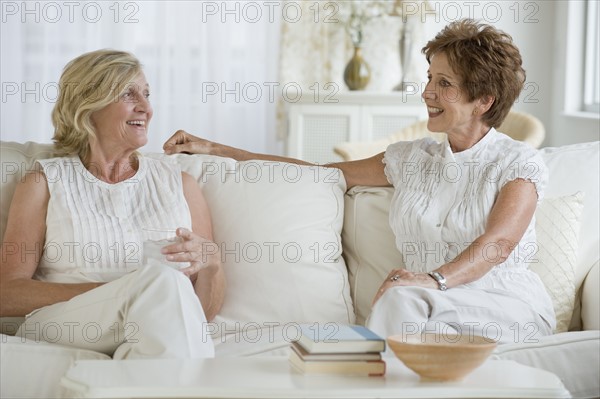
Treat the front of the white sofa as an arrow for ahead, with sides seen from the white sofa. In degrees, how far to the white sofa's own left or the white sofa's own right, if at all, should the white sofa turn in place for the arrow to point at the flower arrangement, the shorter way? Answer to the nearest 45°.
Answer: approximately 180°

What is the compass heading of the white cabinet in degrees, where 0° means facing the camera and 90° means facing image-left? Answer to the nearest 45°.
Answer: approximately 0°

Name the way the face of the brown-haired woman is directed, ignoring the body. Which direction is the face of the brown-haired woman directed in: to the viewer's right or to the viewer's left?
to the viewer's left

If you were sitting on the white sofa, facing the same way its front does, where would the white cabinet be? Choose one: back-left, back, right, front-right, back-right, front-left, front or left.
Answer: back

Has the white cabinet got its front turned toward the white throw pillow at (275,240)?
yes

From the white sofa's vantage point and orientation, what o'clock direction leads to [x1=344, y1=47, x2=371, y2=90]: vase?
The vase is roughly at 6 o'clock from the white sofa.

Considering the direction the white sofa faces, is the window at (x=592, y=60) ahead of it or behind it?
behind

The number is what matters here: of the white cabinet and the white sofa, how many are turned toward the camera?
2
